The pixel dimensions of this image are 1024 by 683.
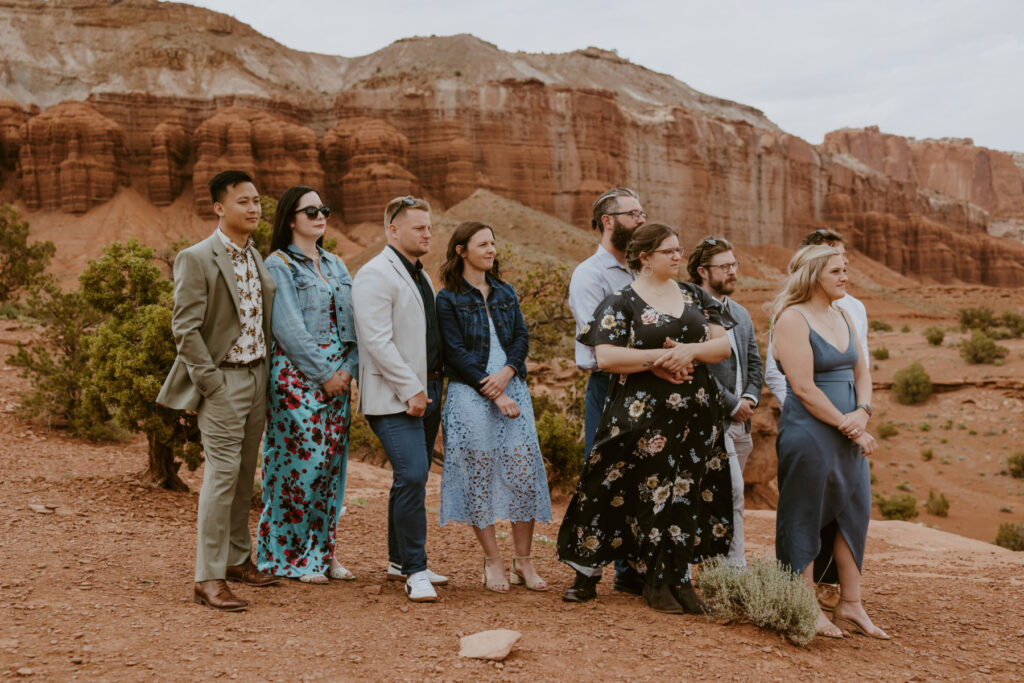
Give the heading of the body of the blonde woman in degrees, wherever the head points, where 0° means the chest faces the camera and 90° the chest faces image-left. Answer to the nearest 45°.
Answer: approximately 315°

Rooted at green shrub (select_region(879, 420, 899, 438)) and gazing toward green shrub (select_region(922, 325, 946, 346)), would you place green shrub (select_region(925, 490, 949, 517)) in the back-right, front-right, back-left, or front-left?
back-right

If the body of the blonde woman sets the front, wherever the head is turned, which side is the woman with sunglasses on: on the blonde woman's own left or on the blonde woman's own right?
on the blonde woman's own right

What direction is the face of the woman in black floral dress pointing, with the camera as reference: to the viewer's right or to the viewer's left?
to the viewer's right

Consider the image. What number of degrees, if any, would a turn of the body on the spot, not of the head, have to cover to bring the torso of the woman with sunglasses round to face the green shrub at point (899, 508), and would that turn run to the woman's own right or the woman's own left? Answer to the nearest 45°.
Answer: approximately 90° to the woman's own left

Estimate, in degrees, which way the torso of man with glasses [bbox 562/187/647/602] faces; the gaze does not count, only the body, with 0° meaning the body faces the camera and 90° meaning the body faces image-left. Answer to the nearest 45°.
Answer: approximately 270°

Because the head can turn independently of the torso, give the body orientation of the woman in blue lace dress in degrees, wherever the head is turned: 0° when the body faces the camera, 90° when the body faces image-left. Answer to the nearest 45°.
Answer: approximately 315°

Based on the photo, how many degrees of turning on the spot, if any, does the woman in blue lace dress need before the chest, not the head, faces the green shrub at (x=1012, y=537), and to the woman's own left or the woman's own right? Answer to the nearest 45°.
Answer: approximately 90° to the woman's own left

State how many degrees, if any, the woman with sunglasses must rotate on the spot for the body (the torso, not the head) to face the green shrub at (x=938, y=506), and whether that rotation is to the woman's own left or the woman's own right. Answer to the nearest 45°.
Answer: approximately 90° to the woman's own left

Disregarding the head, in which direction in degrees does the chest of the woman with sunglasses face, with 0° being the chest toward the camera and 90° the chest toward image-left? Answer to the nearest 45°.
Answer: approximately 315°
